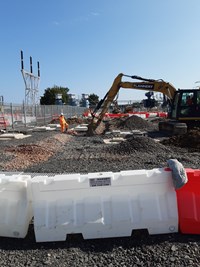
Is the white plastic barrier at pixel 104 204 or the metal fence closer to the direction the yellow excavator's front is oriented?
the metal fence

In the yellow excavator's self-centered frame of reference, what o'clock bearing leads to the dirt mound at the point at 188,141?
The dirt mound is roughly at 9 o'clock from the yellow excavator.

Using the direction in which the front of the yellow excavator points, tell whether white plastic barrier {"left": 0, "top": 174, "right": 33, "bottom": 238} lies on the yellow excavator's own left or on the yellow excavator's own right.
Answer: on the yellow excavator's own left

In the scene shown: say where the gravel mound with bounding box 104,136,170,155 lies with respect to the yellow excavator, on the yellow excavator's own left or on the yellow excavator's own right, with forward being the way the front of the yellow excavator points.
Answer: on the yellow excavator's own left

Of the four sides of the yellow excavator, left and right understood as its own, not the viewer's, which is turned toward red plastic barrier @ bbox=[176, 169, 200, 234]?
left

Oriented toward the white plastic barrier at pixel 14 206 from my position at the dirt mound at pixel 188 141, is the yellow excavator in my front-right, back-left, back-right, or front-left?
back-right

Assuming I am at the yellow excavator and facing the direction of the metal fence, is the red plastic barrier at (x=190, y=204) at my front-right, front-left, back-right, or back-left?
back-left

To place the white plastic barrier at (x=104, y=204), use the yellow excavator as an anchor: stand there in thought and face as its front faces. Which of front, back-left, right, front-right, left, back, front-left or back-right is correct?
left

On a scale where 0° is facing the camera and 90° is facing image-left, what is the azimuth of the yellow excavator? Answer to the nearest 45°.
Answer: approximately 90°
